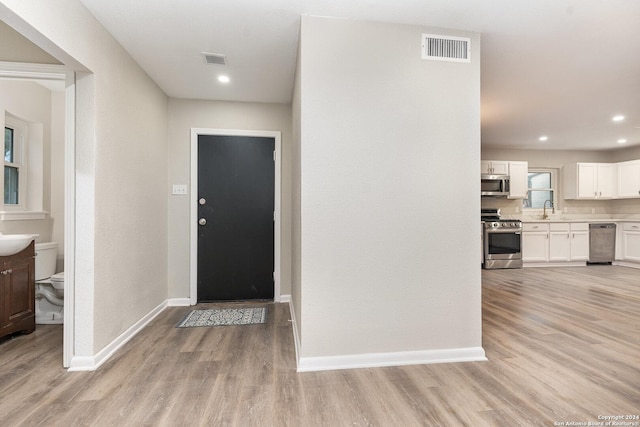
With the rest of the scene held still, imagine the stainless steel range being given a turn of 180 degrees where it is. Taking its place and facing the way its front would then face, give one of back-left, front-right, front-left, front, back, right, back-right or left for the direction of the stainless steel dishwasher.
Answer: front-right

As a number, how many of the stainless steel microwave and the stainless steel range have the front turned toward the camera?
2

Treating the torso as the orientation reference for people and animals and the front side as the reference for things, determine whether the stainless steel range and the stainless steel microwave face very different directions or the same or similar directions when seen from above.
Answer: same or similar directions

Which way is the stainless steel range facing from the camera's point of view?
toward the camera

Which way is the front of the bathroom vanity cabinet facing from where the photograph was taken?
facing the viewer and to the right of the viewer

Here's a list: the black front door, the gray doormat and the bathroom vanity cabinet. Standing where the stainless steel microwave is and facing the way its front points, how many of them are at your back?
0

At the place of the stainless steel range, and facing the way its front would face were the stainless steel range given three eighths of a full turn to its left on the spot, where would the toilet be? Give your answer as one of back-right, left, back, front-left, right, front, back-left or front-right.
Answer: back

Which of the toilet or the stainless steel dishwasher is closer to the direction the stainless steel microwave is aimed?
the toilet

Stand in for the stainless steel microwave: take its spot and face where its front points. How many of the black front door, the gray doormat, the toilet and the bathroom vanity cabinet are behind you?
0

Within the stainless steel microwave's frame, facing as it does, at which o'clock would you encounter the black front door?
The black front door is roughly at 1 o'clock from the stainless steel microwave.

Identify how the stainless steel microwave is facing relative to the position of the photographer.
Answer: facing the viewer

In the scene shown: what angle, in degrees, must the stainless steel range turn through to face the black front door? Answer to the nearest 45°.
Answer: approximately 45° to its right
